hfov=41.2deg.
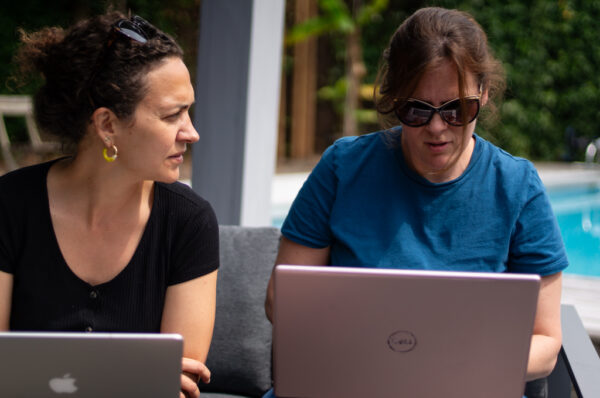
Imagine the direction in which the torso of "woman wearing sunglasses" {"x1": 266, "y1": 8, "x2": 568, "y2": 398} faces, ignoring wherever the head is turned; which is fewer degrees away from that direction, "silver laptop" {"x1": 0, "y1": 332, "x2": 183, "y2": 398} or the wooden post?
the silver laptop

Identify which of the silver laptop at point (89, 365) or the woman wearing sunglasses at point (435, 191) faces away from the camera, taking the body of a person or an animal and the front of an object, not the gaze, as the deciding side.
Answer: the silver laptop

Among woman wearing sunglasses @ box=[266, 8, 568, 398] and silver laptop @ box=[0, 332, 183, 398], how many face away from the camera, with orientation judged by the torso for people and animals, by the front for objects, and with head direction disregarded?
1

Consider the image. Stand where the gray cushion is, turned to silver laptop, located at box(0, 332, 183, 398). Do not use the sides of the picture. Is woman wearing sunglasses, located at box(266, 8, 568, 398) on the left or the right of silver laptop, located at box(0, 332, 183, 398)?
left

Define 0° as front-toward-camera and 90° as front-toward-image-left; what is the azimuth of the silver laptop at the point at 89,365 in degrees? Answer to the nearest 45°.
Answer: approximately 180°

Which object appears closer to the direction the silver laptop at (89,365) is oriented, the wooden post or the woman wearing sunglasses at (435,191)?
the wooden post

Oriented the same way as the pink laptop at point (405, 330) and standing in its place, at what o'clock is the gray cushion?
The gray cushion is roughly at 11 o'clock from the pink laptop.

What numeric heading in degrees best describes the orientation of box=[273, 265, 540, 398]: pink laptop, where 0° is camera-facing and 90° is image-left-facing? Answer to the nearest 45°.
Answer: approximately 180°

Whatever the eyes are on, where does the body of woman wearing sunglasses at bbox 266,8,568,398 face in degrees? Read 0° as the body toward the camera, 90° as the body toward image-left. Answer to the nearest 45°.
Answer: approximately 0°
